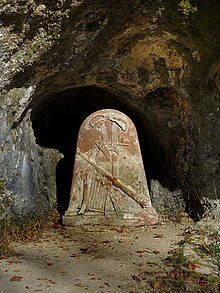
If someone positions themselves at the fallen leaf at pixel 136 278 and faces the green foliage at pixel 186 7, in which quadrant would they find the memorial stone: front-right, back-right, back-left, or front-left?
front-left

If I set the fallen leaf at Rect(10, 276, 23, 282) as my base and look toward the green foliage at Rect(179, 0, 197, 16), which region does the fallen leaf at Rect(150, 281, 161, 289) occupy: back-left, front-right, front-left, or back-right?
front-right

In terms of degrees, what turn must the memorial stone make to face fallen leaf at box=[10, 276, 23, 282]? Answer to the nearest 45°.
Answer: approximately 45° to its right

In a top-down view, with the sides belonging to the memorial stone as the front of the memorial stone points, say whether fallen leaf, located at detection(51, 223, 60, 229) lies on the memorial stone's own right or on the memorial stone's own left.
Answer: on the memorial stone's own right

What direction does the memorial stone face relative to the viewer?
toward the camera

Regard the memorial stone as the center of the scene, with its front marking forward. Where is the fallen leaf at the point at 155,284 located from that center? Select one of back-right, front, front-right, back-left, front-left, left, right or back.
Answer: front

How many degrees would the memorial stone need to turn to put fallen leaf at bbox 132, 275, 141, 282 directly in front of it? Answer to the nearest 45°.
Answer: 0° — it already faces it
